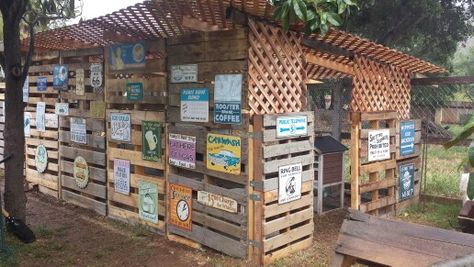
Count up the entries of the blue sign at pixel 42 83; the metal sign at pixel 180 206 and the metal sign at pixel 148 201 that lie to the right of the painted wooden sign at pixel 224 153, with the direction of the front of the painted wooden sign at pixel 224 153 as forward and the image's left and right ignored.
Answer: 3

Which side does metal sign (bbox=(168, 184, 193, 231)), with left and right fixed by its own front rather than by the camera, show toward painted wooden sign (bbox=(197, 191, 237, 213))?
left

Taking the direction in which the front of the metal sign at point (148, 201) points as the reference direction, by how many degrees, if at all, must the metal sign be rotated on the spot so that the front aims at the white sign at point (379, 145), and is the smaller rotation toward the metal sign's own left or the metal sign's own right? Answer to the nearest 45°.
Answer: approximately 135° to the metal sign's own left

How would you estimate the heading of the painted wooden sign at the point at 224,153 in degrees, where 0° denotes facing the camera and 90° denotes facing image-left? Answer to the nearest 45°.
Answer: approximately 45°

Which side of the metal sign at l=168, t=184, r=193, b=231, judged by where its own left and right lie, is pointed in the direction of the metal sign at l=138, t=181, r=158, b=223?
right

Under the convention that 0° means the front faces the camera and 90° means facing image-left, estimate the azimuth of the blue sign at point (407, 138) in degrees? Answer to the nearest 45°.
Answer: approximately 315°

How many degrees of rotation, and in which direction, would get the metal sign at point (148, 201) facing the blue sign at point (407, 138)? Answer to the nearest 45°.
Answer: approximately 135° to its left

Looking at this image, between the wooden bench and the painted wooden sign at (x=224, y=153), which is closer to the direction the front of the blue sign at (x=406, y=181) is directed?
the wooden bench

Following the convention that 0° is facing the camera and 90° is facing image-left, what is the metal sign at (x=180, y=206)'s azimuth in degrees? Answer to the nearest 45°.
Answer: approximately 45°

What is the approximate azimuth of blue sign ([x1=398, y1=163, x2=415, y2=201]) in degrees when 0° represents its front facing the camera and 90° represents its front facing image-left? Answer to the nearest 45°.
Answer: approximately 315°

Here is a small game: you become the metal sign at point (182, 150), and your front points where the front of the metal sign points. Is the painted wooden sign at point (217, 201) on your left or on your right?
on your left

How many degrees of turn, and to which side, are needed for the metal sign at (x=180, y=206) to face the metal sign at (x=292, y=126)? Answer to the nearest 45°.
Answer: approximately 90° to its left

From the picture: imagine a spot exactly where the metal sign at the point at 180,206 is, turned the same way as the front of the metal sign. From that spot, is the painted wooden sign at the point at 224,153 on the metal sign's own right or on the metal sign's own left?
on the metal sign's own left
